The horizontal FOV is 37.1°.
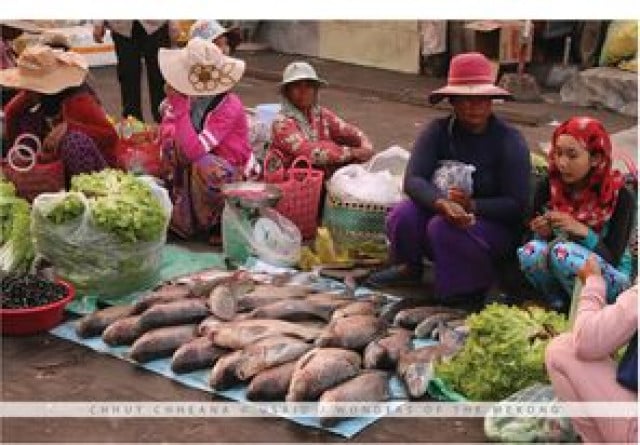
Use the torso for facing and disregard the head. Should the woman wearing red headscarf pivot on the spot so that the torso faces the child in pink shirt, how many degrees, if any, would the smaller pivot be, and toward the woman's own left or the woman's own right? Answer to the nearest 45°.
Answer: approximately 45° to the woman's own left

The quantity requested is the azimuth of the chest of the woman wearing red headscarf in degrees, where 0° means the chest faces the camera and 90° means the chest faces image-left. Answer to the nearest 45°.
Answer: approximately 45°

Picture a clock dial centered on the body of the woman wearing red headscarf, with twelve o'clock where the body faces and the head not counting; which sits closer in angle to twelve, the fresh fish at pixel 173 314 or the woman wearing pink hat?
the fresh fish

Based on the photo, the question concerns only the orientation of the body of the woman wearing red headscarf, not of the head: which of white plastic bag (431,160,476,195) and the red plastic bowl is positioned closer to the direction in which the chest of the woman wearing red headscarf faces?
the red plastic bowl

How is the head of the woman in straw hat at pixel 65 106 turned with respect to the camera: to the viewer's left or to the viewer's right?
to the viewer's right

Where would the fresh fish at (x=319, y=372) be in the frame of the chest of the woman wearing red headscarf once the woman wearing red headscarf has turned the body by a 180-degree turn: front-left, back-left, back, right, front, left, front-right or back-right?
back

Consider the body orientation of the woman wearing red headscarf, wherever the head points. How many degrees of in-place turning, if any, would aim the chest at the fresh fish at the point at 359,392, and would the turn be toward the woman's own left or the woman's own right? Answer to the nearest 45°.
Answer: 0° — they already face it

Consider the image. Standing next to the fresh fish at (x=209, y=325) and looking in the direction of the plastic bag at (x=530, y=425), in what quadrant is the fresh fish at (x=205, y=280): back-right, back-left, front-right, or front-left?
back-left

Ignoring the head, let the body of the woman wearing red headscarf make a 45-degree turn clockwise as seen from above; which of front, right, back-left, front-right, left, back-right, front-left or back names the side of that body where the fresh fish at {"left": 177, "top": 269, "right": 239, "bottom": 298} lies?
front

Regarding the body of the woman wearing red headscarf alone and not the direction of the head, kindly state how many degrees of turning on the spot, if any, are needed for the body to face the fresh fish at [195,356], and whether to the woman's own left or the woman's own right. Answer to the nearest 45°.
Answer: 0° — they already face it

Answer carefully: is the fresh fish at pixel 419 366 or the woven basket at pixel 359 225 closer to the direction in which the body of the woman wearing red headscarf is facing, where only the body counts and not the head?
the fresh fish

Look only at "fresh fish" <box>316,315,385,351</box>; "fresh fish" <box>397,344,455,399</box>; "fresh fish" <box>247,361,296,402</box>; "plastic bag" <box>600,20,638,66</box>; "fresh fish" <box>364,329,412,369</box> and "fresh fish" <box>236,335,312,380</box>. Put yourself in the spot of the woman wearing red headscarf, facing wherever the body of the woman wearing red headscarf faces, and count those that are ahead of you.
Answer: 5

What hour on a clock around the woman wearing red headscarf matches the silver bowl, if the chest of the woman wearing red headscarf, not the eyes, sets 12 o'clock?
The silver bowl is roughly at 2 o'clock from the woman wearing red headscarf.
